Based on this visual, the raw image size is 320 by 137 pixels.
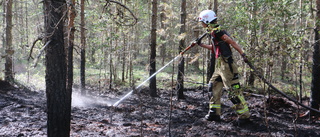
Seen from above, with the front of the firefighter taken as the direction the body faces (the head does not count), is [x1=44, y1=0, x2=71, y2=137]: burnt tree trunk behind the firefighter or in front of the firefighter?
in front

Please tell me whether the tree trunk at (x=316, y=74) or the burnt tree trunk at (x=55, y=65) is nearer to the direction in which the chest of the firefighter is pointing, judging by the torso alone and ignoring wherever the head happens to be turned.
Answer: the burnt tree trunk

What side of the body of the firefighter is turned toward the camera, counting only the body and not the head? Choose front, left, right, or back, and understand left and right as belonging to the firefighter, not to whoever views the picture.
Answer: left

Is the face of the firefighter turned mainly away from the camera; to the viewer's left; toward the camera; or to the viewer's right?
to the viewer's left

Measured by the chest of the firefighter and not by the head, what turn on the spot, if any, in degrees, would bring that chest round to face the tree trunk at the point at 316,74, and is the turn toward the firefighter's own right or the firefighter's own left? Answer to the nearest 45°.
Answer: approximately 135° to the firefighter's own right
